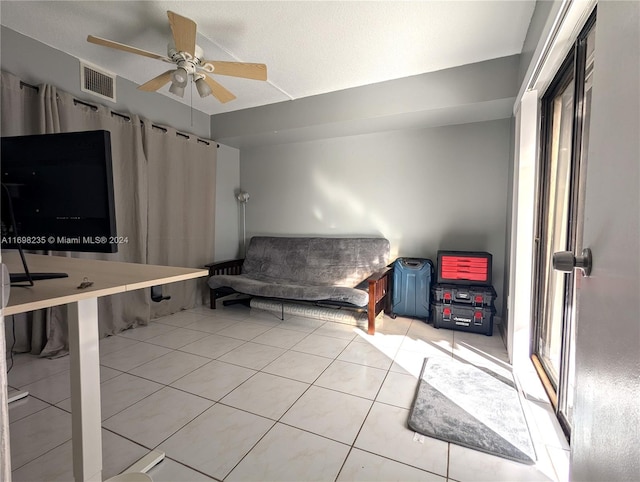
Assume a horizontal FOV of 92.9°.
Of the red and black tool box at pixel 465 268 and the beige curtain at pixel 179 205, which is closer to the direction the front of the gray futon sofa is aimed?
the beige curtain

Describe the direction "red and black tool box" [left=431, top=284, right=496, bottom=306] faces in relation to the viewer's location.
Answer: facing the viewer

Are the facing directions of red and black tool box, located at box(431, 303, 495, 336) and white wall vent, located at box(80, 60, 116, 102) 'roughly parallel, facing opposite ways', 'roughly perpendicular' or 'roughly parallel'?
roughly perpendicular

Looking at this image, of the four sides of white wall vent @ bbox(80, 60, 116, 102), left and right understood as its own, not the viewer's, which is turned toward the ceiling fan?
front

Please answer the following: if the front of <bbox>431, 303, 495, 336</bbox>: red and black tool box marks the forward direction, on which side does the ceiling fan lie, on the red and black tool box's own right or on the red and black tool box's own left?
on the red and black tool box's own right

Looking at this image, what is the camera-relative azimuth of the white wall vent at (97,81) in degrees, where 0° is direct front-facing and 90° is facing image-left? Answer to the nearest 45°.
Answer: approximately 315°

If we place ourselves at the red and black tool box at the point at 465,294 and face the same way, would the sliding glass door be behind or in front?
in front

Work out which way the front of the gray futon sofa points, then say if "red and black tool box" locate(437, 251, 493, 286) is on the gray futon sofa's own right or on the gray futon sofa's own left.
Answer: on the gray futon sofa's own left

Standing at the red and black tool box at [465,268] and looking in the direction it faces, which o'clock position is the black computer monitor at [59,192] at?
The black computer monitor is roughly at 1 o'clock from the red and black tool box.

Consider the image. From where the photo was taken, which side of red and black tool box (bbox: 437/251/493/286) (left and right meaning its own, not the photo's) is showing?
front

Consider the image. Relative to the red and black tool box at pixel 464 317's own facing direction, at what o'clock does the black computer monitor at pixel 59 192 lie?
The black computer monitor is roughly at 1 o'clock from the red and black tool box.

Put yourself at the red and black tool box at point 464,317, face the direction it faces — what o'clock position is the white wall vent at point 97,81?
The white wall vent is roughly at 2 o'clock from the red and black tool box.

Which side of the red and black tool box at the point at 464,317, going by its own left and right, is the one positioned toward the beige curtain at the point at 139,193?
right

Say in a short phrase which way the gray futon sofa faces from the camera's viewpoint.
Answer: facing the viewer and to the left of the viewer
